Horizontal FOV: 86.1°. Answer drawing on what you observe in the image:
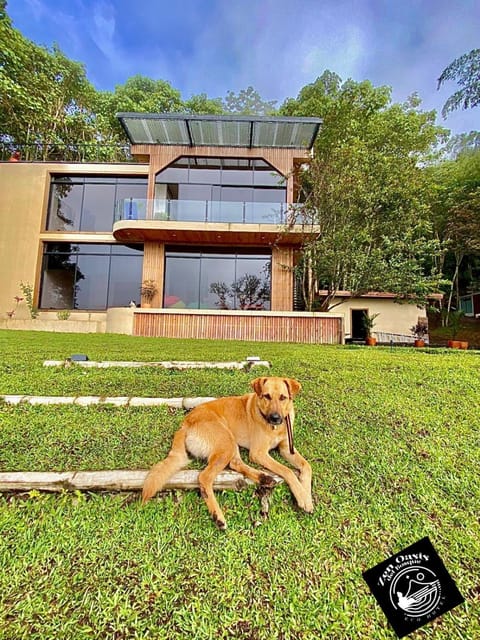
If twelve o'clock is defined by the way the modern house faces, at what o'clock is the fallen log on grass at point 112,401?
The fallen log on grass is roughly at 12 o'clock from the modern house.

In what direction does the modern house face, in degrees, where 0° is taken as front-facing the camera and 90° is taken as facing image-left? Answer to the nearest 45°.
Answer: approximately 0°

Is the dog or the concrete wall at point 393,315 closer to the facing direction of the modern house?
the dog

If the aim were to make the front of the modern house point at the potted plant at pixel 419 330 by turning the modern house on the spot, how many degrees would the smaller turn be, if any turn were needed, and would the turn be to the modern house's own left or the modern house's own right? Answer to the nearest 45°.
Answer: approximately 90° to the modern house's own left

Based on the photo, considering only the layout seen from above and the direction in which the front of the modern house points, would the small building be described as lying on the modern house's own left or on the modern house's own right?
on the modern house's own left

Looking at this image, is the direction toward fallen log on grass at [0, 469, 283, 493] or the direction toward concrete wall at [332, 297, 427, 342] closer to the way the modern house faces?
the fallen log on grass

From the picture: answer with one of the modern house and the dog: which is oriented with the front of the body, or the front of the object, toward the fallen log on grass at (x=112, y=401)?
the modern house

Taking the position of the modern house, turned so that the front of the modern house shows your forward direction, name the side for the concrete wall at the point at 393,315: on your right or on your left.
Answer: on your left

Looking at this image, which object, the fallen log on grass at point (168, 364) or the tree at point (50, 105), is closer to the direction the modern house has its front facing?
the fallen log on grass

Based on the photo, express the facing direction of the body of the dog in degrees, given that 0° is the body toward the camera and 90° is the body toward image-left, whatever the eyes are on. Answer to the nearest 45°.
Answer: approximately 315°
